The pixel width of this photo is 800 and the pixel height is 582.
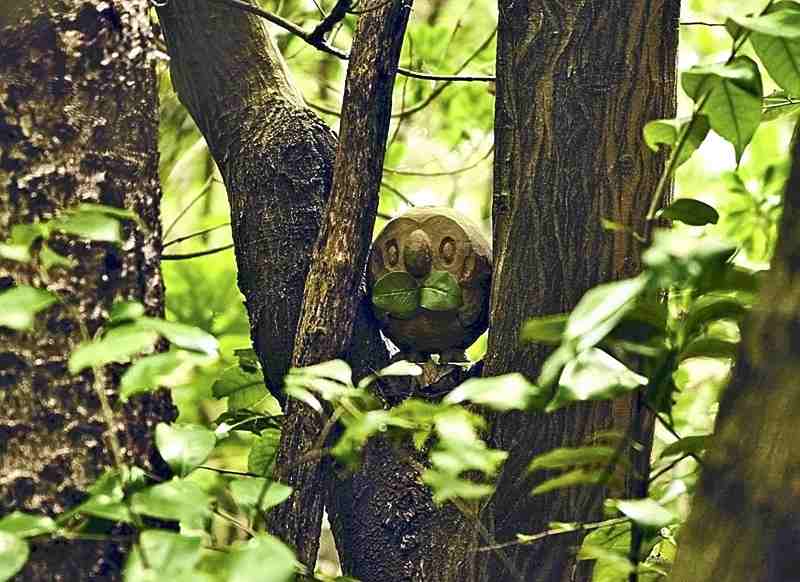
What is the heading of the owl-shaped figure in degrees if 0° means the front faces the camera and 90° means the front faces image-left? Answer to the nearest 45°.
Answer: approximately 0°

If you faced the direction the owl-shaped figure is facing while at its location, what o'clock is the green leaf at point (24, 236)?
The green leaf is roughly at 1 o'clock from the owl-shaped figure.

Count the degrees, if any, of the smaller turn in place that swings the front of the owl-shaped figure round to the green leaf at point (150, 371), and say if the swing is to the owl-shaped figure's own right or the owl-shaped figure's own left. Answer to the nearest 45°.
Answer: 0° — it already faces it

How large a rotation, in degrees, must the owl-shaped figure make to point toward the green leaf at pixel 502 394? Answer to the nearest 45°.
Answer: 0° — it already faces it

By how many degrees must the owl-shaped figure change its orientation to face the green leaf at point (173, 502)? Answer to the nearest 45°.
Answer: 0° — it already faces it
